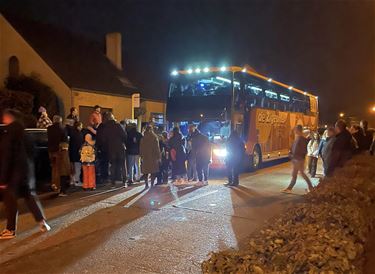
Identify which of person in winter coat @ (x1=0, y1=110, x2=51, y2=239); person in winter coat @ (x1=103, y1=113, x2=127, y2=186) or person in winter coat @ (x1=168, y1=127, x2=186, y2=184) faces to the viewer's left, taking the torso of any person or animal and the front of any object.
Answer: person in winter coat @ (x1=0, y1=110, x2=51, y2=239)

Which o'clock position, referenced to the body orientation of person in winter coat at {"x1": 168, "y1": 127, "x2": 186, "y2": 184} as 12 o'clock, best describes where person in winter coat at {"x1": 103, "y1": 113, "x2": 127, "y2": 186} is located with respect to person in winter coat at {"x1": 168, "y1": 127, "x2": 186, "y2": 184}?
person in winter coat at {"x1": 103, "y1": 113, "x2": 127, "y2": 186} is roughly at 8 o'clock from person in winter coat at {"x1": 168, "y1": 127, "x2": 186, "y2": 184}.

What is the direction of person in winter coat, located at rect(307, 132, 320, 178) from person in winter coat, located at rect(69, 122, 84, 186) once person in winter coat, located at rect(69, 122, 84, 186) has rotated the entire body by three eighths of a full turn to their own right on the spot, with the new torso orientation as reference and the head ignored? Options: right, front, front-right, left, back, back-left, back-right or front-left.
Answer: back-left

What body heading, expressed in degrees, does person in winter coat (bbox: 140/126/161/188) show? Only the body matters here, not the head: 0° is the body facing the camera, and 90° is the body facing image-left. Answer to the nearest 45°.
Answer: approximately 180°

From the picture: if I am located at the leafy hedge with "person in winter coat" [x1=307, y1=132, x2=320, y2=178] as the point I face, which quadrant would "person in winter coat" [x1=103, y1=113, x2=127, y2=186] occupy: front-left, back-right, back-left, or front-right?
front-left

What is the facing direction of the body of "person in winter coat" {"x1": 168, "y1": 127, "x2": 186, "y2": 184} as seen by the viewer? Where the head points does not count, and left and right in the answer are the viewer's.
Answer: facing away from the viewer

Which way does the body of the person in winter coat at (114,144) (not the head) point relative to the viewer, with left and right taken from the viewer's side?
facing away from the viewer and to the right of the viewer

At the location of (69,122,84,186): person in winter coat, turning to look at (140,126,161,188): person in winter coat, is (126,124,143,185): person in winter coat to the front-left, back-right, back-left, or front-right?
front-left
